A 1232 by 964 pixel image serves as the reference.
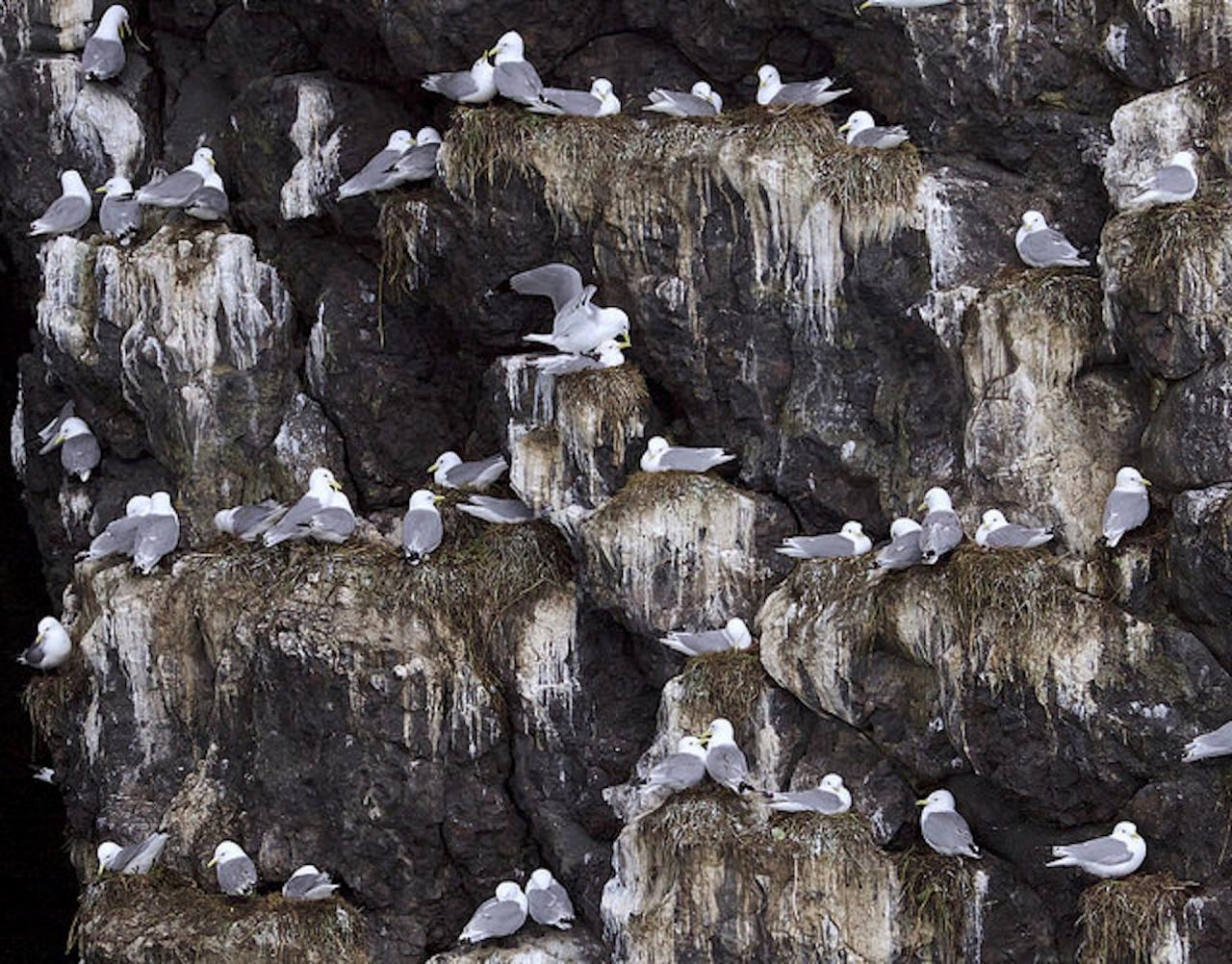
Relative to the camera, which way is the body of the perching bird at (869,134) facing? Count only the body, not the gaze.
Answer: to the viewer's left

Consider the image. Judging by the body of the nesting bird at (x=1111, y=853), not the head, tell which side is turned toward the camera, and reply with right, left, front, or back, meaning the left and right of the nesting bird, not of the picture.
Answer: right

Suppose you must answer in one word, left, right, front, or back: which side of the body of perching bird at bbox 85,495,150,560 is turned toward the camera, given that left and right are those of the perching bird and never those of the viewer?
right

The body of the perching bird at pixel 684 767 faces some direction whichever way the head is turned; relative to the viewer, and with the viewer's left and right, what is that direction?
facing to the right of the viewer

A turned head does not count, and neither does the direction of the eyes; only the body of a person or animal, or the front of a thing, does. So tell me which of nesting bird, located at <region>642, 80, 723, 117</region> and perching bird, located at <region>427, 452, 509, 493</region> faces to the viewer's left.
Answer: the perching bird

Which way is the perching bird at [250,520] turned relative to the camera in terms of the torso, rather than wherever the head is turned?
to the viewer's left

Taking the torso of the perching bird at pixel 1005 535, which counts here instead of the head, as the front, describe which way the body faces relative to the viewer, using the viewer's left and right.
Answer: facing to the left of the viewer

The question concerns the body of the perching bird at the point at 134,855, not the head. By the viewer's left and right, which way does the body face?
facing to the left of the viewer

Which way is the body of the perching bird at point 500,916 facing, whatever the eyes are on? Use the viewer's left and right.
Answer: facing away from the viewer and to the right of the viewer

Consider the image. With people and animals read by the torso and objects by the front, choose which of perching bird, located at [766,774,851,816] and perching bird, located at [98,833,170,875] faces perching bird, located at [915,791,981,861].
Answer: perching bird, located at [766,774,851,816]

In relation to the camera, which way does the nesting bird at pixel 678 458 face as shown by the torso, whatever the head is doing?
to the viewer's left

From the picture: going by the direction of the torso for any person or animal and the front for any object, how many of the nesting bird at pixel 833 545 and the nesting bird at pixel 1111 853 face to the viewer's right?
2
